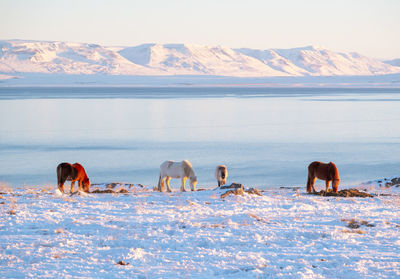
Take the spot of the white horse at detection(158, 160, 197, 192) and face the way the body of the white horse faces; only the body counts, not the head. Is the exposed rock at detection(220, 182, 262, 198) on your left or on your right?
on your right

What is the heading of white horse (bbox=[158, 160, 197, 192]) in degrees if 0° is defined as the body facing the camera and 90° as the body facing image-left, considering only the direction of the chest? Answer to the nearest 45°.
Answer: approximately 270°

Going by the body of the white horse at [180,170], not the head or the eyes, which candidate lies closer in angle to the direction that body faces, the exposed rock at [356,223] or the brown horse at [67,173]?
the exposed rock

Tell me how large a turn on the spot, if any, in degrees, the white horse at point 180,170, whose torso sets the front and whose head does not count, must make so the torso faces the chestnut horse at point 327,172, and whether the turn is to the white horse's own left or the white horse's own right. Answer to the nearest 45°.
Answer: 0° — it already faces it

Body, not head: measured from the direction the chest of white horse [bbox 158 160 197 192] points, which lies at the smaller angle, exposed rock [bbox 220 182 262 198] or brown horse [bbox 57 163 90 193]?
the exposed rock

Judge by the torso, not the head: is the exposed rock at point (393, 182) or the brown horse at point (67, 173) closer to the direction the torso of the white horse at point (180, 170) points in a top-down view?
the exposed rock

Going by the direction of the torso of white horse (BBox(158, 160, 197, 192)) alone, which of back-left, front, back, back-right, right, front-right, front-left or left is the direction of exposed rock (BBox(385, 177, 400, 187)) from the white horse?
front-left
